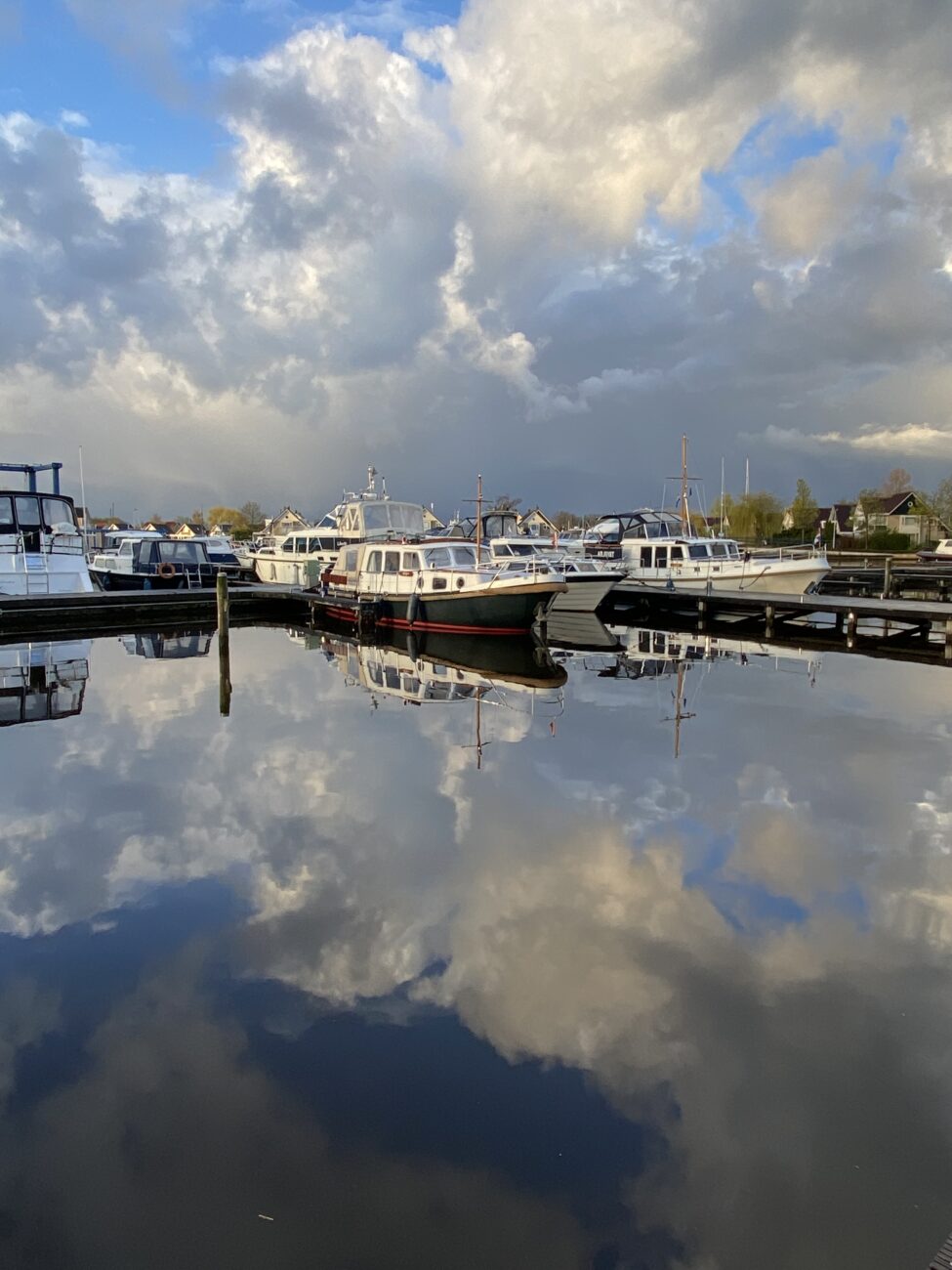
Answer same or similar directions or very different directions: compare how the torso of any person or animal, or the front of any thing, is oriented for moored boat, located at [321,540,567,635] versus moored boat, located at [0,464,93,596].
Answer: very different directions

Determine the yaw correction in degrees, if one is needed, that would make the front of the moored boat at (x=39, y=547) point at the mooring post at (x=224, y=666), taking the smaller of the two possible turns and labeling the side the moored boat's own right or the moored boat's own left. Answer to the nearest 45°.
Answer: approximately 180°

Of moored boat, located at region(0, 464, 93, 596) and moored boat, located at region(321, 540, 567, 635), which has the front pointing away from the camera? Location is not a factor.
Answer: moored boat, located at region(0, 464, 93, 596)

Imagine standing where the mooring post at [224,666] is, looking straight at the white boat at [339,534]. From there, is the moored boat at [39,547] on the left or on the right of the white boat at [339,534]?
left

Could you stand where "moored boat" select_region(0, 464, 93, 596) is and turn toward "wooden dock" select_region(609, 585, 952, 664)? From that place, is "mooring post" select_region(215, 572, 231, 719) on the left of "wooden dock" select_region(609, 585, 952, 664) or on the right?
right

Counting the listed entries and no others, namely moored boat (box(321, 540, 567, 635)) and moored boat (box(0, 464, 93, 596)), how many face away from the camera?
1

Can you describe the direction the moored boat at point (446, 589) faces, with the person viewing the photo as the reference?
facing the viewer and to the right of the viewer

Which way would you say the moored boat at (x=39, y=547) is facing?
away from the camera

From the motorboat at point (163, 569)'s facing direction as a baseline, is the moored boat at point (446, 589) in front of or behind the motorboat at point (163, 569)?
behind

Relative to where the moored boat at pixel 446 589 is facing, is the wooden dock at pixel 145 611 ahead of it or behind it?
behind

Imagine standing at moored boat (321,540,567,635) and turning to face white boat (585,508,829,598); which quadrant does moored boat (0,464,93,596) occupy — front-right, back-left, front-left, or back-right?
back-left

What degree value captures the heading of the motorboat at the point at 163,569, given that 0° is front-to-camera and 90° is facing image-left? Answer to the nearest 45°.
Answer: approximately 135°

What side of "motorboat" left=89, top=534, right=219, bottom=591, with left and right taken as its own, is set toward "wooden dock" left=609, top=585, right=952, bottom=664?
back
